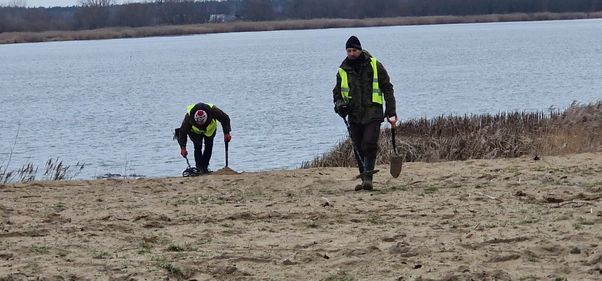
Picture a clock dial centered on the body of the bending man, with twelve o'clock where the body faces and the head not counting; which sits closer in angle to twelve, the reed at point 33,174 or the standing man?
the standing man

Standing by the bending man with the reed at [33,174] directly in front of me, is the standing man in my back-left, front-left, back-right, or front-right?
back-left

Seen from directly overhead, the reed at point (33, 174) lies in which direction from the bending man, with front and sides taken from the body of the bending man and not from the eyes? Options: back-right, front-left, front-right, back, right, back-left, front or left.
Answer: back-right

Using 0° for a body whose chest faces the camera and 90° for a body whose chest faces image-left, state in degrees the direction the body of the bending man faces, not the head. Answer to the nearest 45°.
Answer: approximately 0°

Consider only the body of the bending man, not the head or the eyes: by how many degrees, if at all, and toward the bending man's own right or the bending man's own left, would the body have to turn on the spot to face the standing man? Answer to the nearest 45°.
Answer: approximately 45° to the bending man's own left
